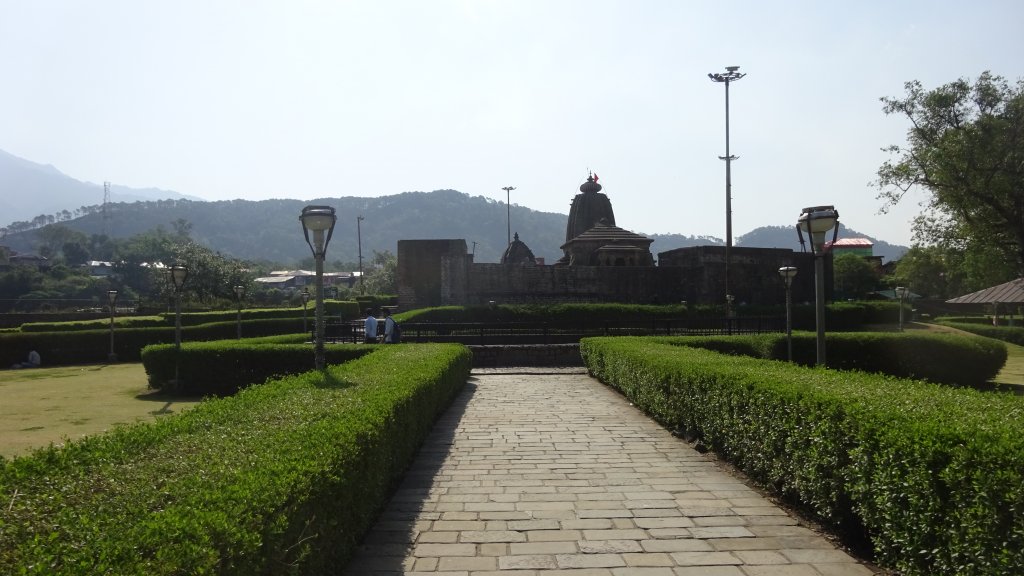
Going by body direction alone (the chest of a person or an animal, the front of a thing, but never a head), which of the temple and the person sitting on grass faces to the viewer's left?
the person sitting on grass

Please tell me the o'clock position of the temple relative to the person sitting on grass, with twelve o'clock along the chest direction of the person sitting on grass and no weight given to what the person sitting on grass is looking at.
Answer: The temple is roughly at 6 o'clock from the person sitting on grass.

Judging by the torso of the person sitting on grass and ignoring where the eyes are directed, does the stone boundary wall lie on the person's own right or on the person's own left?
on the person's own left

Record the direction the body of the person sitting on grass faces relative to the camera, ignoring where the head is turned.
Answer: to the viewer's left

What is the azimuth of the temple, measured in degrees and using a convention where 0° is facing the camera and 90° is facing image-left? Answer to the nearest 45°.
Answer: approximately 315°

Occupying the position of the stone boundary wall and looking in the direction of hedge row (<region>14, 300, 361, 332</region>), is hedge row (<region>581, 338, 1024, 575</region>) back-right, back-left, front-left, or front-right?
back-left

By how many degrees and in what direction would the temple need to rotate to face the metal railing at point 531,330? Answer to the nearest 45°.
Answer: approximately 45° to its right

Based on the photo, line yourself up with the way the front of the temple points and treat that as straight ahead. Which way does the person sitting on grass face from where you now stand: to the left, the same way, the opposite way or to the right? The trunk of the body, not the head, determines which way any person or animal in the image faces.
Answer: to the right

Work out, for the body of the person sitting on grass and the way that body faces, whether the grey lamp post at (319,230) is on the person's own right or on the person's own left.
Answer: on the person's own left
